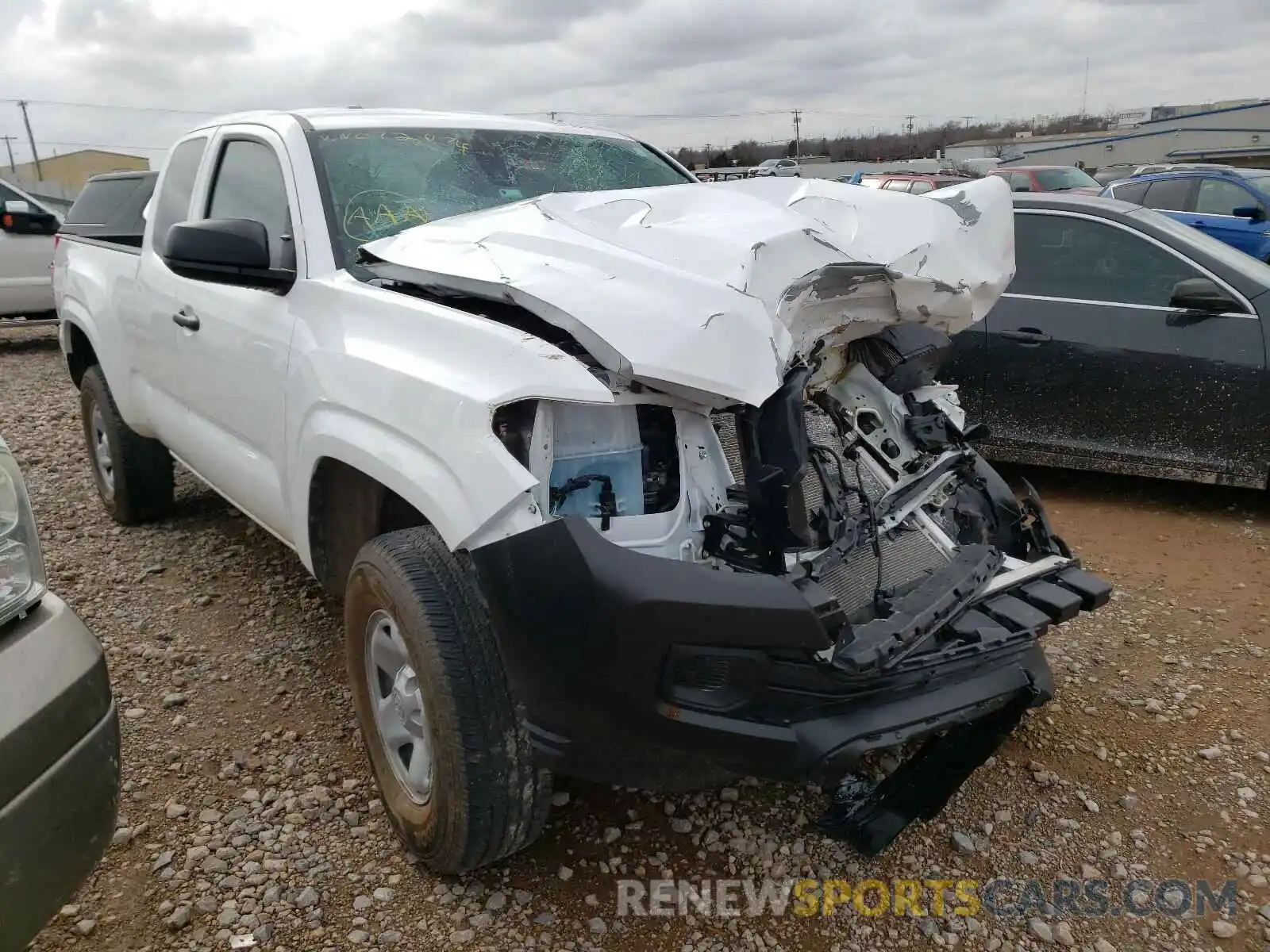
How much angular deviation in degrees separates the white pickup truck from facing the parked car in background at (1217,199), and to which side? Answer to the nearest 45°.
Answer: approximately 90° to its left

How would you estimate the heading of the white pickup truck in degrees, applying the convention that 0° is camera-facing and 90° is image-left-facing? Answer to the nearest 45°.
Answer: approximately 315°

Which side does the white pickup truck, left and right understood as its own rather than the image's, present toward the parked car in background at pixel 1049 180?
left

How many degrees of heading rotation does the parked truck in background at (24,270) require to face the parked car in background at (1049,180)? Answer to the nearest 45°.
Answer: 0° — it already faces it

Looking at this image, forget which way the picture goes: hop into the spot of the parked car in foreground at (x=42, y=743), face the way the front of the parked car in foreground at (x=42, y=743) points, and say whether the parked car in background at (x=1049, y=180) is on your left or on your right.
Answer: on your left

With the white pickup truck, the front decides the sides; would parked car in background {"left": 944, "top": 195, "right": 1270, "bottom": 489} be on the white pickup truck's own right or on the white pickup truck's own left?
on the white pickup truck's own left

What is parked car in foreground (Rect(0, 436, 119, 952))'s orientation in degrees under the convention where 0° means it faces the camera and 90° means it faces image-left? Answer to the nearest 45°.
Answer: approximately 315°

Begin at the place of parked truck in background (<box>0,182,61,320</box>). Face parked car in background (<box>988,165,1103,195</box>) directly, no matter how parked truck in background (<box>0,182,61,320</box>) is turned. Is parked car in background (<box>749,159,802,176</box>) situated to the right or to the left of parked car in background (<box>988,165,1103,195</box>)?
left

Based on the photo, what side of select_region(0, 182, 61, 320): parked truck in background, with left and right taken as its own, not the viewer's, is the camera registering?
right

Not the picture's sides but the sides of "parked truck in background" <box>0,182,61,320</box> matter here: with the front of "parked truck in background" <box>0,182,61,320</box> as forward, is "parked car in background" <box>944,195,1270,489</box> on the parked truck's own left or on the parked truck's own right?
on the parked truck's own right

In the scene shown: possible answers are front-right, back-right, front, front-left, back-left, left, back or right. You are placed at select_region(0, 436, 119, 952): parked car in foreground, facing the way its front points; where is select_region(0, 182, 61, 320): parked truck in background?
back-left

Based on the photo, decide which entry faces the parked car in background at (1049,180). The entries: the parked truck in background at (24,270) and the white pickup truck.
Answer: the parked truck in background at (24,270)

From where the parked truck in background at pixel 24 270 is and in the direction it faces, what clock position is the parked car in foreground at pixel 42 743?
the parked car in foreground at pixel 42 743 is roughly at 3 o'clock from the parked truck in background at pixel 24 270.

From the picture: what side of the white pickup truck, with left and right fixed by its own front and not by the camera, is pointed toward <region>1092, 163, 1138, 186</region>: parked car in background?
left
